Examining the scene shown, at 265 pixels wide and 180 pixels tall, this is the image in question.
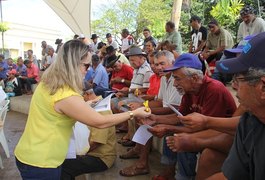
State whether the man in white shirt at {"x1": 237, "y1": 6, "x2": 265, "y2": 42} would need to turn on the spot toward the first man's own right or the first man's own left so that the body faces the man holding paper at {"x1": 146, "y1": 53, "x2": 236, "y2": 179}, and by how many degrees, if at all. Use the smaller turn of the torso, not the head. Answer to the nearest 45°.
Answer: approximately 45° to the first man's own left

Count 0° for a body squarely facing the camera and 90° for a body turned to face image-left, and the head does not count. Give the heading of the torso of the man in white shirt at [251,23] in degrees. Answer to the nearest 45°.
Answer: approximately 45°

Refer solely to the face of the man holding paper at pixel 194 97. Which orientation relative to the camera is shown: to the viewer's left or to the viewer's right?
to the viewer's left

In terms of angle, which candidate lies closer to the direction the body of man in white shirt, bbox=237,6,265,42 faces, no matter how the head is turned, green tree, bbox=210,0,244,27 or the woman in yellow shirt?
the woman in yellow shirt

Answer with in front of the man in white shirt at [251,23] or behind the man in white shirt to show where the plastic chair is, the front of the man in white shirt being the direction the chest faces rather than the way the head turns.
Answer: in front

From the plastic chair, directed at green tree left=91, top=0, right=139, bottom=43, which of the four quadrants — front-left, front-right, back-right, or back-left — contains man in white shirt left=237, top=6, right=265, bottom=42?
front-right

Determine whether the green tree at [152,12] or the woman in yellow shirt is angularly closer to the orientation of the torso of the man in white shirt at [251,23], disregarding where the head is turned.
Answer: the woman in yellow shirt

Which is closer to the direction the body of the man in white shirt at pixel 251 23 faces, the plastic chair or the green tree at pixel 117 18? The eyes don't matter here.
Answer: the plastic chair

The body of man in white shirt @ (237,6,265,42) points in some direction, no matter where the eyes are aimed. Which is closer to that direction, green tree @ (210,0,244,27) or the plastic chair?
the plastic chair

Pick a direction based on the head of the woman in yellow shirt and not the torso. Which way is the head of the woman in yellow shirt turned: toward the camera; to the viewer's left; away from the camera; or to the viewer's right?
to the viewer's right

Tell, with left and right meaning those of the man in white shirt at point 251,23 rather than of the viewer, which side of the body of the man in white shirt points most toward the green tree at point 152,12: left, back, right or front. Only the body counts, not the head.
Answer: right

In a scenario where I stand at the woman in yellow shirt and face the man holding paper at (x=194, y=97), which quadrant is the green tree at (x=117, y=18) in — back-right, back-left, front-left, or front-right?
front-left
